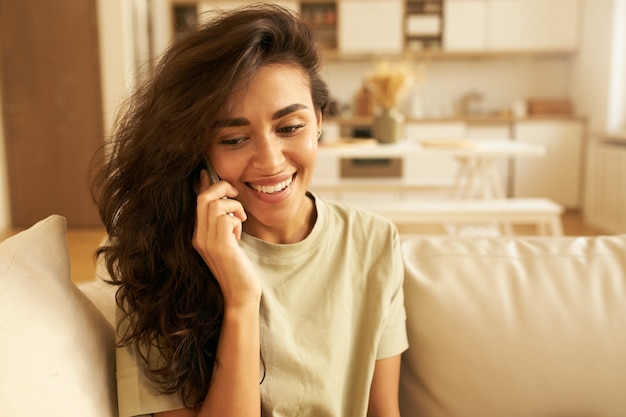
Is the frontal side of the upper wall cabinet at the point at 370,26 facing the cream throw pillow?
yes

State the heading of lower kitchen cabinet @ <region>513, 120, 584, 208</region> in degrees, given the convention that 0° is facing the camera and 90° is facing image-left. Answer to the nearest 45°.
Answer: approximately 0°

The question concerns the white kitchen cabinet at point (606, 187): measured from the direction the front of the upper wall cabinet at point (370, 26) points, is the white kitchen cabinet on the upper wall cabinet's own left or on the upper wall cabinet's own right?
on the upper wall cabinet's own left

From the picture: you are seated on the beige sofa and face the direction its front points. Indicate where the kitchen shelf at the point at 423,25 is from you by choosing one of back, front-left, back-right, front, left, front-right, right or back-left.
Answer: back

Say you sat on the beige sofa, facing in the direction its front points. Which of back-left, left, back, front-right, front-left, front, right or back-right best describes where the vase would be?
back

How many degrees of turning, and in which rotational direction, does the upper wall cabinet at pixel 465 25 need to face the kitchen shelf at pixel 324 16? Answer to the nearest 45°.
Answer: approximately 90° to its right

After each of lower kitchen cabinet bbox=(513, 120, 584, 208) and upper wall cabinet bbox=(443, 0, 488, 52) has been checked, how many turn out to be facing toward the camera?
2
